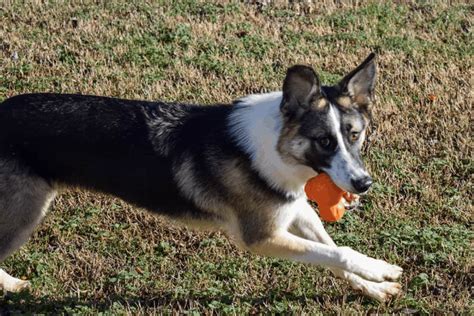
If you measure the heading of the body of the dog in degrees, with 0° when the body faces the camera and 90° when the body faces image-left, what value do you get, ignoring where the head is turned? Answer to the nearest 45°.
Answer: approximately 270°
